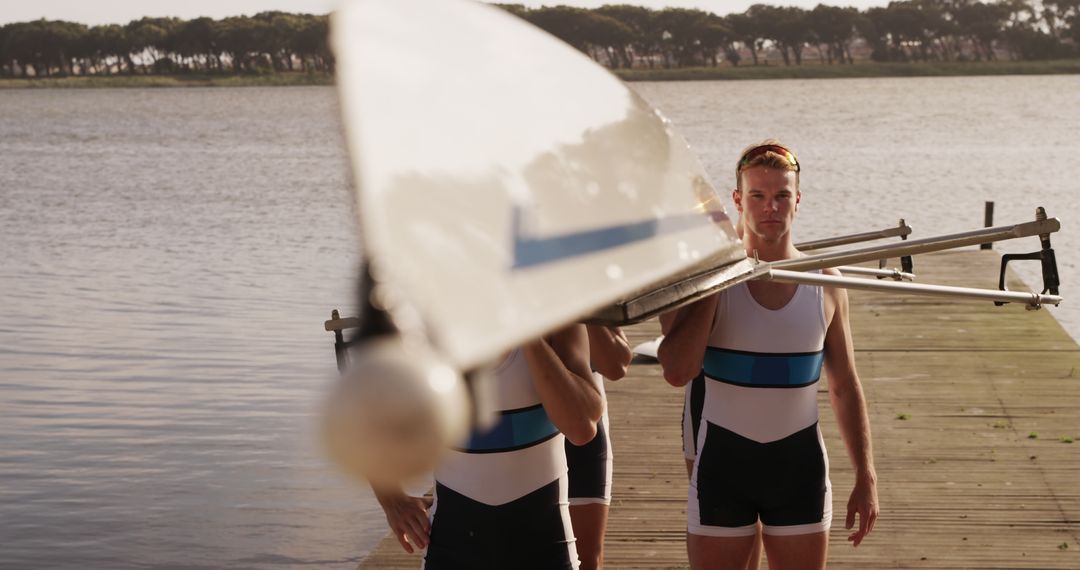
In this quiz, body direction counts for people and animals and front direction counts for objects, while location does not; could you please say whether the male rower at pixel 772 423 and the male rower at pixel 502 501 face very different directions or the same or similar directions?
same or similar directions

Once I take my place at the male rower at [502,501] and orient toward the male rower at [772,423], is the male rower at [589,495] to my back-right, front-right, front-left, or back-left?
front-left

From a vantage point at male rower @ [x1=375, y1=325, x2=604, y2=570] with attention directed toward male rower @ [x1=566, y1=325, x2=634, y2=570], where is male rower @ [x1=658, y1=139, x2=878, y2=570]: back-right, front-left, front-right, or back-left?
front-right

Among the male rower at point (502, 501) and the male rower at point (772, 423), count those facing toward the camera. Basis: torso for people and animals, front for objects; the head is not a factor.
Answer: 2

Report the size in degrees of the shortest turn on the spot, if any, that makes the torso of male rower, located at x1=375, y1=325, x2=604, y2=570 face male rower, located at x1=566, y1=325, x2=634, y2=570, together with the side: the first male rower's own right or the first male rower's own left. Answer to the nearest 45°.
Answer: approximately 180°

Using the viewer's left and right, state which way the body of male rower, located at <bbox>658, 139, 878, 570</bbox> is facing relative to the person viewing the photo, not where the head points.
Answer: facing the viewer

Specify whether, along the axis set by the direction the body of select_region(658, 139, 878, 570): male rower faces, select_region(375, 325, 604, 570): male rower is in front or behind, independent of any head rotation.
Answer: in front

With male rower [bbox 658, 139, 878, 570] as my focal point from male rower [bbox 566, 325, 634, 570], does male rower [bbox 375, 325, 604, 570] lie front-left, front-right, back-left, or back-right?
front-right
